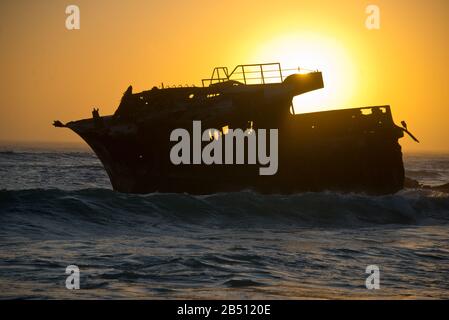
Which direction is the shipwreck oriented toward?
to the viewer's left
